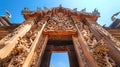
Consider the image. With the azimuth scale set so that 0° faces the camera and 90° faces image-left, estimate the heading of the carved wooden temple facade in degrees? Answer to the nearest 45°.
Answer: approximately 0°
